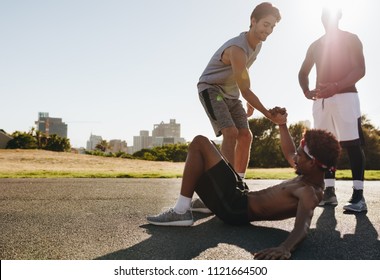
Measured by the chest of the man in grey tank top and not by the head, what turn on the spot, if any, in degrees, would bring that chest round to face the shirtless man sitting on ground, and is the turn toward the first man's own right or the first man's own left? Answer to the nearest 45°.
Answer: approximately 45° to the first man's own right

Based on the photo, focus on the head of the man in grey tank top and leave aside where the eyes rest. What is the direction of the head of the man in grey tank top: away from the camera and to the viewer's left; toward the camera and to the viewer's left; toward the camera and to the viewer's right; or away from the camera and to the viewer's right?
toward the camera and to the viewer's right
